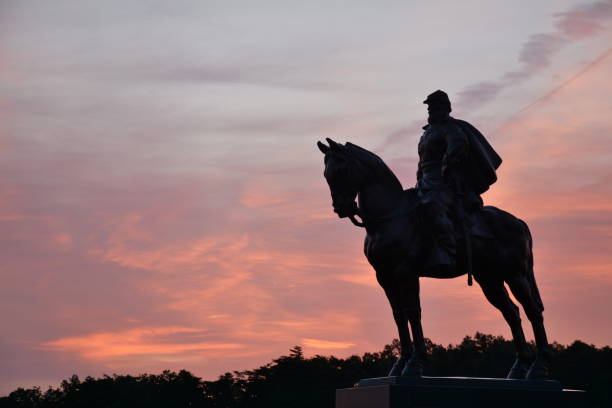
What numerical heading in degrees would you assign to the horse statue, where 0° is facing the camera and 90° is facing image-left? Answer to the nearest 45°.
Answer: approximately 90°
